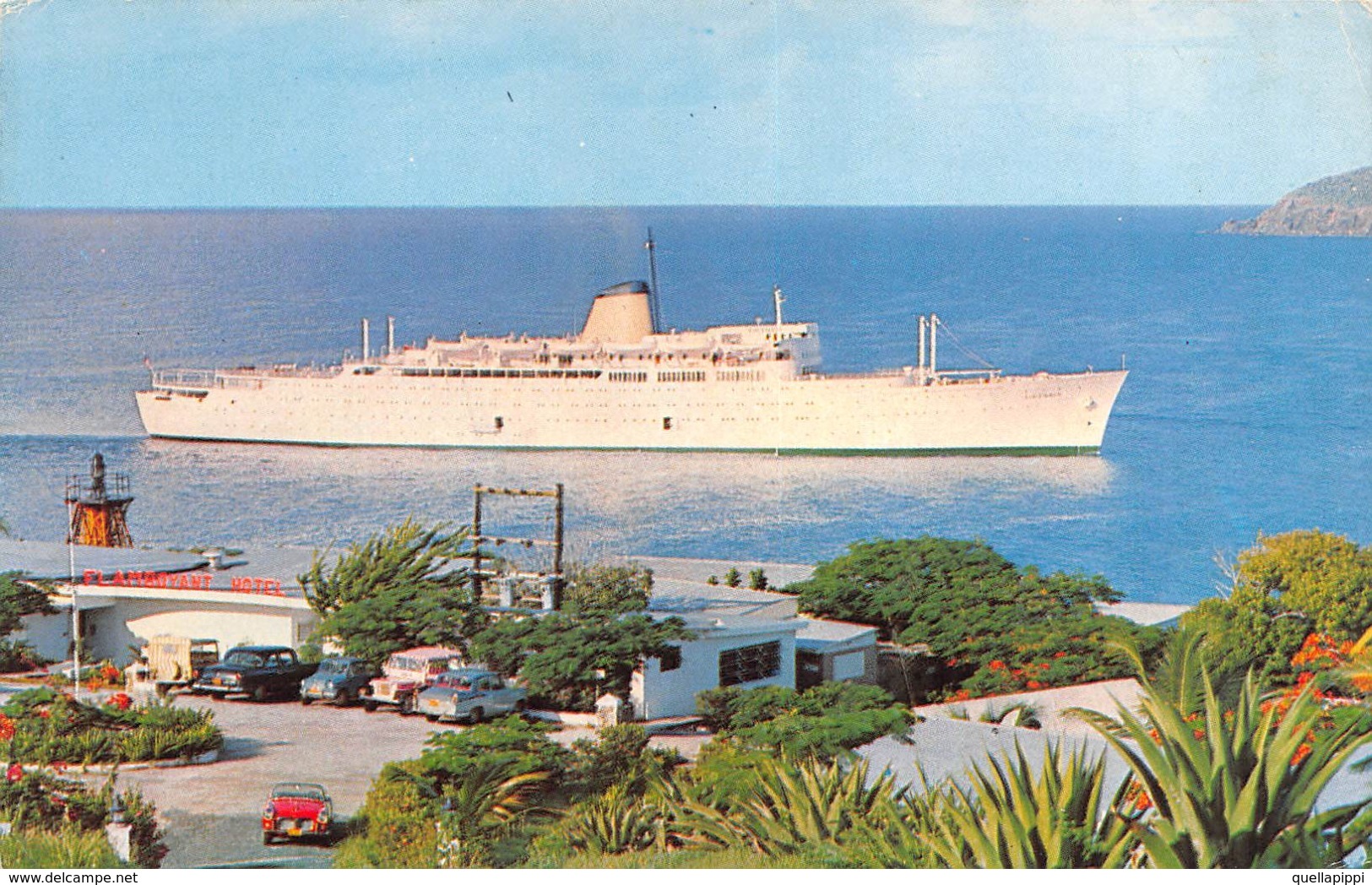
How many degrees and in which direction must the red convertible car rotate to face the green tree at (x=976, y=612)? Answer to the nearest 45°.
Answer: approximately 135° to its left

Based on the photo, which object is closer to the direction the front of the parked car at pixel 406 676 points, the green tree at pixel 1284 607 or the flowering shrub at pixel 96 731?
the flowering shrub

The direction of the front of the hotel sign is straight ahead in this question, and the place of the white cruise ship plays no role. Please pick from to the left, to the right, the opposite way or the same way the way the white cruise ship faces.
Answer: to the left

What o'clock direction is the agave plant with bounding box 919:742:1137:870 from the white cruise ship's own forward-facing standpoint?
The agave plant is roughly at 3 o'clock from the white cruise ship.

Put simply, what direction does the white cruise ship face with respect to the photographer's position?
facing to the right of the viewer

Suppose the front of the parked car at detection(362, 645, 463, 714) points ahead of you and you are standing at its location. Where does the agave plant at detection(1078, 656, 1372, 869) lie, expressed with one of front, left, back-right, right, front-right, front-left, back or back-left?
left

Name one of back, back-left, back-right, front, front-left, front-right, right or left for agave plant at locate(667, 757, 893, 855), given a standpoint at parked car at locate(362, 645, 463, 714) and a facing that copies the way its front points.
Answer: left

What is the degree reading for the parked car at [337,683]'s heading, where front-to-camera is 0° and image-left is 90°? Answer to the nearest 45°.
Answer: approximately 45°

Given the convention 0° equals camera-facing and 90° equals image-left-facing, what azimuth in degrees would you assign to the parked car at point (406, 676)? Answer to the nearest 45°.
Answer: approximately 45°

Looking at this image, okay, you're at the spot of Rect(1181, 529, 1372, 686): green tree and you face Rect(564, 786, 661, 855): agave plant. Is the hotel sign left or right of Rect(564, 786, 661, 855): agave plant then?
right

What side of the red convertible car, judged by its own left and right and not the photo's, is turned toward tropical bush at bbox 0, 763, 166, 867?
right

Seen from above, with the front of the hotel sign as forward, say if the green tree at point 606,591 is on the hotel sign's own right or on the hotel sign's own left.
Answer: on the hotel sign's own left

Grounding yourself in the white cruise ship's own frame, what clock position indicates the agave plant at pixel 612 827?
The agave plant is roughly at 3 o'clock from the white cruise ship.

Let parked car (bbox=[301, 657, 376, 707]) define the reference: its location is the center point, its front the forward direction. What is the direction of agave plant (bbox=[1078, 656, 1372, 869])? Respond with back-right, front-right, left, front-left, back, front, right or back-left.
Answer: left

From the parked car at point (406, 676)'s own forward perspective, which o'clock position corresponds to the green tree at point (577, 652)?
The green tree is roughly at 8 o'clock from the parked car.
